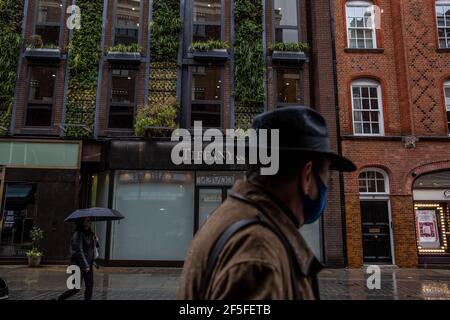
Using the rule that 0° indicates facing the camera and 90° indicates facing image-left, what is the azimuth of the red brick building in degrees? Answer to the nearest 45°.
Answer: approximately 0°

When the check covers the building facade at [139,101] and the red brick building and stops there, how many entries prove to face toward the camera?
2

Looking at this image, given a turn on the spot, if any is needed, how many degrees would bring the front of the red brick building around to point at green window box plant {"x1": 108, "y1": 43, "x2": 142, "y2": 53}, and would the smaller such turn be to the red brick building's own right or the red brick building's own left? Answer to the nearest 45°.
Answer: approximately 45° to the red brick building's own right

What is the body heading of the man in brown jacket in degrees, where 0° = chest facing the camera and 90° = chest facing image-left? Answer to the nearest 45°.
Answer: approximately 225°

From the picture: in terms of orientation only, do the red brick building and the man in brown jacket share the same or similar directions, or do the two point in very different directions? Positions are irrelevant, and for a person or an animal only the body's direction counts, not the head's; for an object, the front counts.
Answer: very different directions

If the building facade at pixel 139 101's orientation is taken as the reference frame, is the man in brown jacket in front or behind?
in front

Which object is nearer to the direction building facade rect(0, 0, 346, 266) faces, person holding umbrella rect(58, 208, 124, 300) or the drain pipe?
the person holding umbrella

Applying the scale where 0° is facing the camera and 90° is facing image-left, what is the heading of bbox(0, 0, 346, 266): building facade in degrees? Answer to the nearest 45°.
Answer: approximately 0°

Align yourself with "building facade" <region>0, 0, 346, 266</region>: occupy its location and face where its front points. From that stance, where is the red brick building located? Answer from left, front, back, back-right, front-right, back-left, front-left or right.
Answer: left

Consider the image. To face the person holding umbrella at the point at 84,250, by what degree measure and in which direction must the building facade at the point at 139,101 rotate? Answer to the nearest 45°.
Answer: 0° — it already faces them
